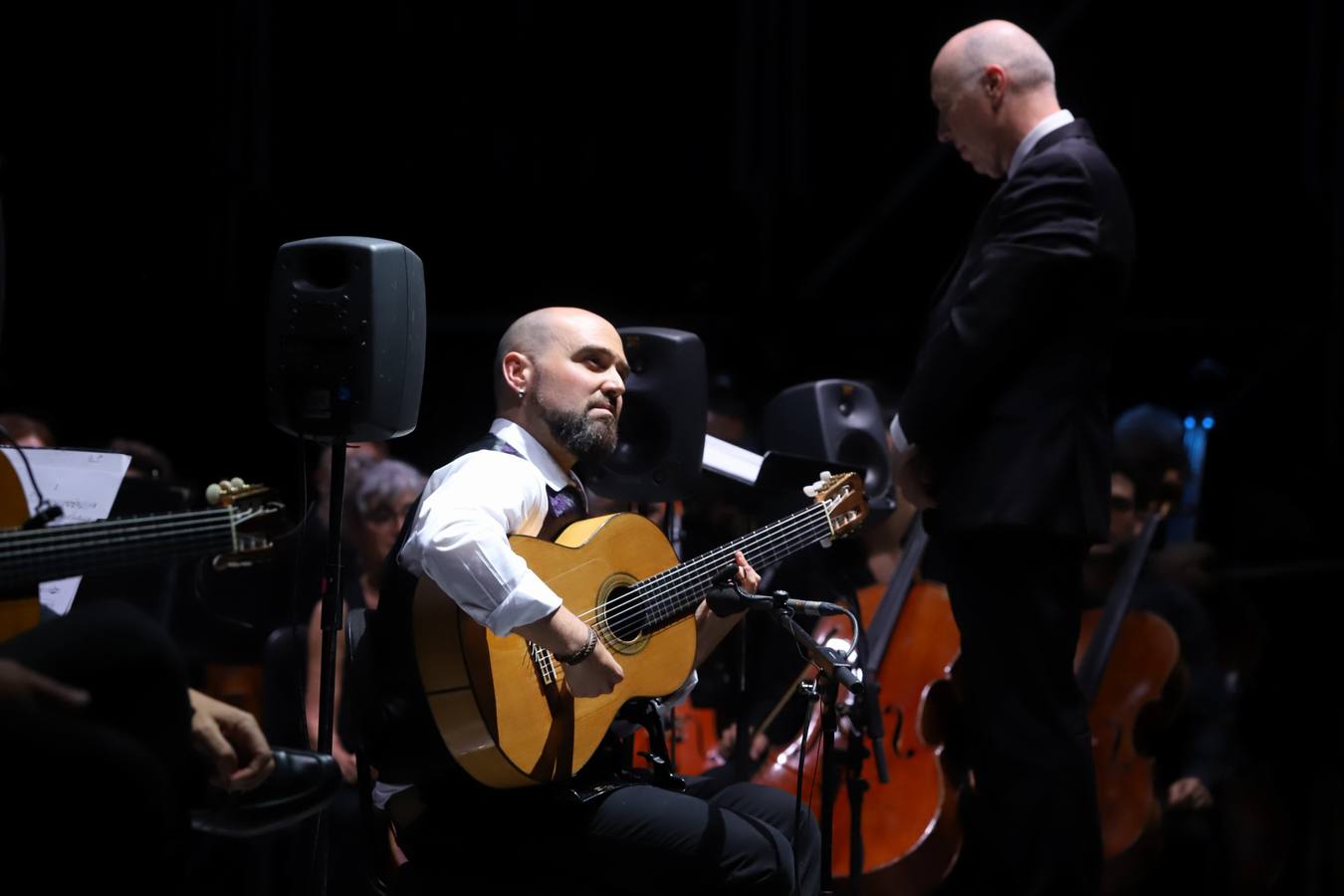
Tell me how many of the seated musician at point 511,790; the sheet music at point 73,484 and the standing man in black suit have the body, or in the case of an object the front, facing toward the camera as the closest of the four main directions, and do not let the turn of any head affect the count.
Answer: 1

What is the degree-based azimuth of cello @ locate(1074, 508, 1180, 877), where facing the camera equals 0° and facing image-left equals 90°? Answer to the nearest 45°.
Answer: approximately 45°

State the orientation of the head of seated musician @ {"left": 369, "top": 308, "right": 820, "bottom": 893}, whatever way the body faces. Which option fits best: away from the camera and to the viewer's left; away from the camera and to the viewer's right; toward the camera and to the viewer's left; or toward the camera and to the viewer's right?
toward the camera and to the viewer's right

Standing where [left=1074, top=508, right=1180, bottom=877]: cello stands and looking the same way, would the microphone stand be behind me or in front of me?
in front

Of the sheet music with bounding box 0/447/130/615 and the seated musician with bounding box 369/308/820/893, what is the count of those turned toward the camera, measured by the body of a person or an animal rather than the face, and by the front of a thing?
1

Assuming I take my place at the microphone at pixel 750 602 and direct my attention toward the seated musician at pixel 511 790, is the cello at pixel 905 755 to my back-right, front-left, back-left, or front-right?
back-right

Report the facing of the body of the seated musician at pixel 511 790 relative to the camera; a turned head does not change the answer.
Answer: to the viewer's right

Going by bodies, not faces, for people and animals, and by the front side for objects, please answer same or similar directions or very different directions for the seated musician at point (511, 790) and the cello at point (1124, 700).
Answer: very different directions

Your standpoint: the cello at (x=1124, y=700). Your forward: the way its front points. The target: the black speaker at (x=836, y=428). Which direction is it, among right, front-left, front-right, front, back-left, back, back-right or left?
front-right

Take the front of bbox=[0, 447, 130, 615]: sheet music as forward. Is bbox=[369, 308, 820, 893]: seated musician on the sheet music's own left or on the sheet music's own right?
on the sheet music's own left

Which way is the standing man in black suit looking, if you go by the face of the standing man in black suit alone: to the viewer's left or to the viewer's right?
to the viewer's left
